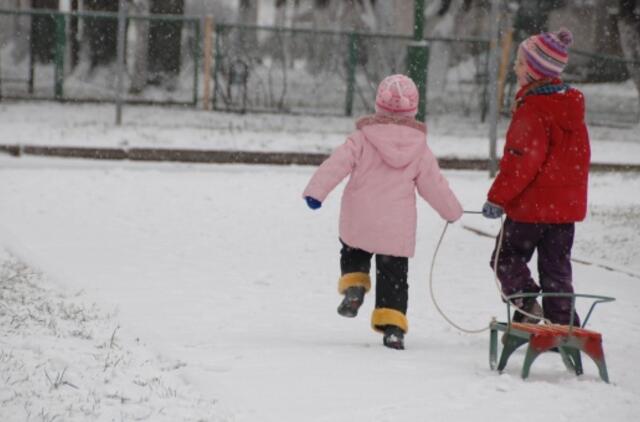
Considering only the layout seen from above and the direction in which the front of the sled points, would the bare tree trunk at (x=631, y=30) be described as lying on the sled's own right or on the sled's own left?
on the sled's own right

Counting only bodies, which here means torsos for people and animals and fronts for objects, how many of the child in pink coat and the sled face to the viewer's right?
0

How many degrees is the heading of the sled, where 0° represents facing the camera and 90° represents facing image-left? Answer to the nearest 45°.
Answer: approximately 135°

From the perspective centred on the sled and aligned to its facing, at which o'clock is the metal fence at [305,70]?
The metal fence is roughly at 1 o'clock from the sled.

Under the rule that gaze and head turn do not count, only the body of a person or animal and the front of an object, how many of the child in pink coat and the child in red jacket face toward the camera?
0

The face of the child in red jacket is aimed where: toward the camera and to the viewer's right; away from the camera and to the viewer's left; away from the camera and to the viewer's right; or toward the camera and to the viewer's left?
away from the camera and to the viewer's left

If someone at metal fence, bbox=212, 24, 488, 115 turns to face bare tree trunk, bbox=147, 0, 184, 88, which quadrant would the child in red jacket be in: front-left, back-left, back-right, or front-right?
back-left

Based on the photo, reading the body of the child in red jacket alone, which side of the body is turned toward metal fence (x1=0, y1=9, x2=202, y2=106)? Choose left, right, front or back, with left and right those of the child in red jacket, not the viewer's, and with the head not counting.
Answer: front

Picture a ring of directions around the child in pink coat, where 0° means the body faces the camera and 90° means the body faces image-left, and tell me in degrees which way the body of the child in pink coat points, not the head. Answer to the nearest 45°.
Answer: approximately 180°

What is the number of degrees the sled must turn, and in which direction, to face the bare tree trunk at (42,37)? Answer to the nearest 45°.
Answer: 0° — it already faces it

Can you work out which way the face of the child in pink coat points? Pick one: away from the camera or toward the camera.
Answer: away from the camera

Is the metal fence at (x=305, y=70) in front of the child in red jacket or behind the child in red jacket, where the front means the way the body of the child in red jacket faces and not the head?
in front

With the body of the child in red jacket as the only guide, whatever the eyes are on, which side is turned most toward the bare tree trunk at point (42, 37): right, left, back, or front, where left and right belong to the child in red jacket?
front

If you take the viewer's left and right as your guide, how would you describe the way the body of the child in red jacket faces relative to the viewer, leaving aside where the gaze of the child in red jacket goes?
facing away from the viewer and to the left of the viewer
